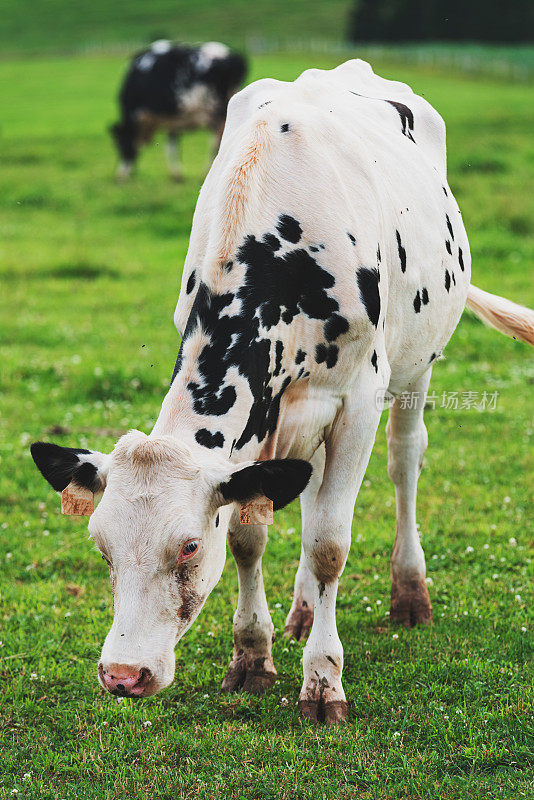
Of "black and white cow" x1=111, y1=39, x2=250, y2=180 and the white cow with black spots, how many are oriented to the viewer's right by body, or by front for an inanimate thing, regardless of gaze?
0

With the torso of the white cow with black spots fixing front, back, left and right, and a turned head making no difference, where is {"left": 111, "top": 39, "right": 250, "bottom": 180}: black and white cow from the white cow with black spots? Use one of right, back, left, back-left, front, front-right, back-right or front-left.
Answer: back-right

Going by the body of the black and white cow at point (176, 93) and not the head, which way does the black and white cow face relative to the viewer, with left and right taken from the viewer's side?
facing to the left of the viewer

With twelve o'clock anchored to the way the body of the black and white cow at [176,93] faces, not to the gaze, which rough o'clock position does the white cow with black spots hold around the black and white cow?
The white cow with black spots is roughly at 9 o'clock from the black and white cow.
